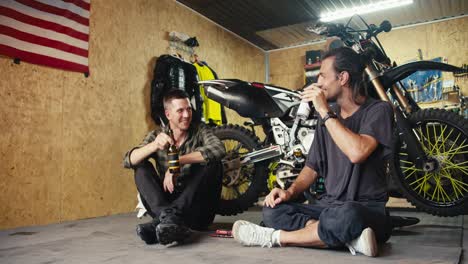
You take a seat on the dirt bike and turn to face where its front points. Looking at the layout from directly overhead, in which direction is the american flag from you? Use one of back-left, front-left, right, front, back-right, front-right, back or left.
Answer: back

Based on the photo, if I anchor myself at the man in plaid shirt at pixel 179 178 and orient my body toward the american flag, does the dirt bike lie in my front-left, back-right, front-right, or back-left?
back-right

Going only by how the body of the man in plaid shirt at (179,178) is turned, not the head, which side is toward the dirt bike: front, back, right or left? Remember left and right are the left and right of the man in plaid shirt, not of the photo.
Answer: left

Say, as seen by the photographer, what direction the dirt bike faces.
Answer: facing to the right of the viewer

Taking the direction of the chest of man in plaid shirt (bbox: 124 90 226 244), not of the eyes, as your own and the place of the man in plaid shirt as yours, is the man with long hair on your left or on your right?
on your left

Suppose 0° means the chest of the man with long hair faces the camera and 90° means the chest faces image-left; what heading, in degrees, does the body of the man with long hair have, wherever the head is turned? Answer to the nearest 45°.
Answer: approximately 45°

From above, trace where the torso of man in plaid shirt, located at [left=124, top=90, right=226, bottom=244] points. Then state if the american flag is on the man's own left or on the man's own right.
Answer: on the man's own right

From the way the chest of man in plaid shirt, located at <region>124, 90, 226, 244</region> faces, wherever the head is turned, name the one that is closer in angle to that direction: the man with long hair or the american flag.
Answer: the man with long hair

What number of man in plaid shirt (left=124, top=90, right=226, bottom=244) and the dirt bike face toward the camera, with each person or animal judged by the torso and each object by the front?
1

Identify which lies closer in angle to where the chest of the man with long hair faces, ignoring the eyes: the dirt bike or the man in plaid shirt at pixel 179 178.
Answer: the man in plaid shirt

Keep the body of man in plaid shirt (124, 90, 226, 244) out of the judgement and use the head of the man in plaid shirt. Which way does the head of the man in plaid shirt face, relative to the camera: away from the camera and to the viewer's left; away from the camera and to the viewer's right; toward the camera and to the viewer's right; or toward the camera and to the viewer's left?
toward the camera and to the viewer's right

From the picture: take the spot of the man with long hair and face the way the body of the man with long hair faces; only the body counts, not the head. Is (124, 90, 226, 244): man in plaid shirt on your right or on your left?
on your right
